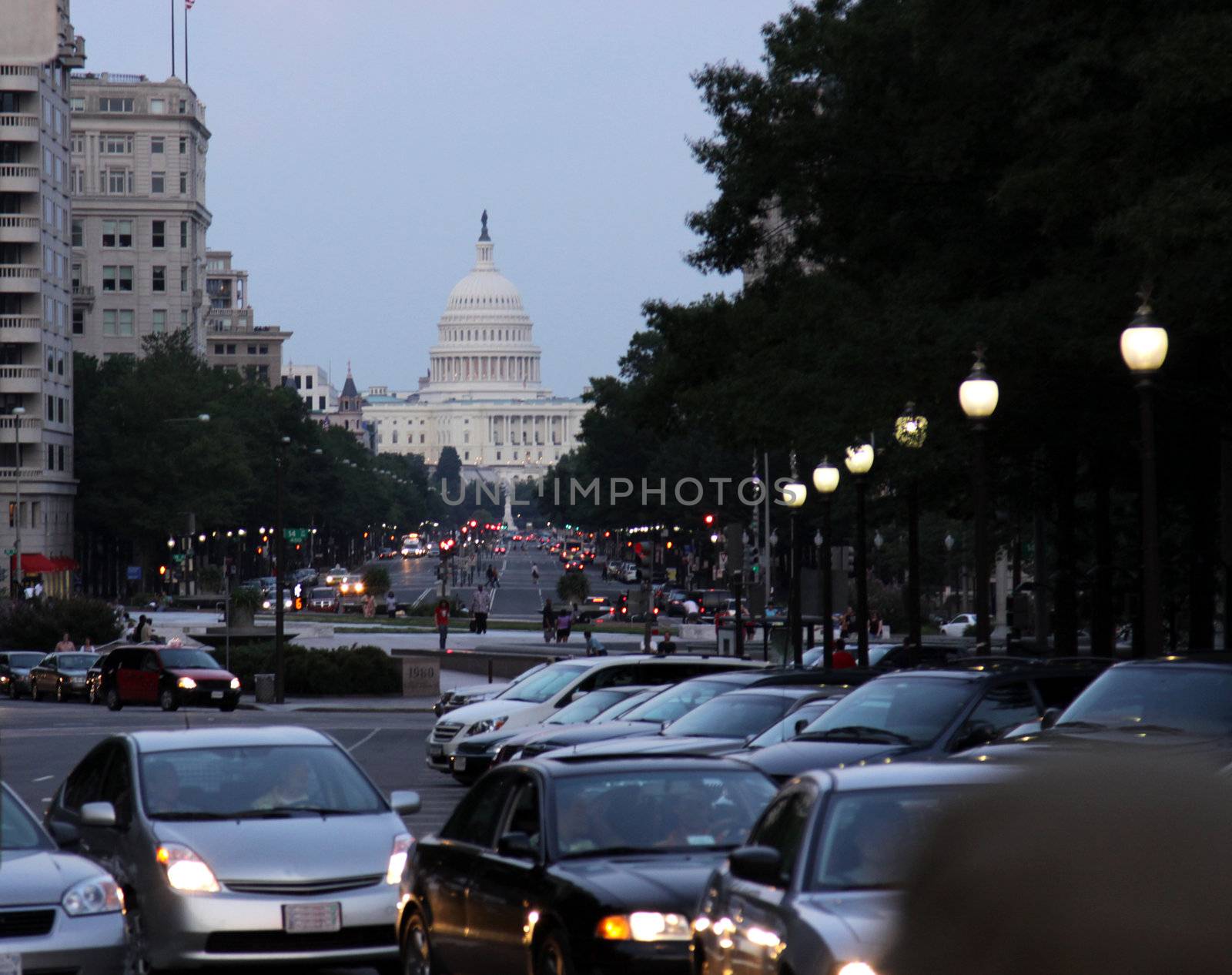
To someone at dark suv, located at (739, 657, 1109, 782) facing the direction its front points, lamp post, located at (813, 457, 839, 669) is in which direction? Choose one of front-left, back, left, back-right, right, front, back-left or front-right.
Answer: back-right

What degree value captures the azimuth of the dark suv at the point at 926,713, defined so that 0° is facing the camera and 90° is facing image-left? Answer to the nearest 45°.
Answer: approximately 45°

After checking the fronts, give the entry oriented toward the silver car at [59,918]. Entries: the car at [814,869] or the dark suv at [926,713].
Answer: the dark suv

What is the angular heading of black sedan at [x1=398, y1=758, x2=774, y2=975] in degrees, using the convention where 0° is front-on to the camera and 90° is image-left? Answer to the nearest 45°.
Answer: approximately 315°

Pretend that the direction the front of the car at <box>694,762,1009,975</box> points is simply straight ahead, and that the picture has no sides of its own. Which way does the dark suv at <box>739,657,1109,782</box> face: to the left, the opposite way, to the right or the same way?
to the right

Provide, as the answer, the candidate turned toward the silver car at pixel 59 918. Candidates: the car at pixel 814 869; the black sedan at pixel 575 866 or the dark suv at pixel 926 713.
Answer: the dark suv

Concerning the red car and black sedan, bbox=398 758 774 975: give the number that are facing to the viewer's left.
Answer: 0

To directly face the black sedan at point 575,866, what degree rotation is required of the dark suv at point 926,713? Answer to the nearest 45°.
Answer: approximately 45° to its left

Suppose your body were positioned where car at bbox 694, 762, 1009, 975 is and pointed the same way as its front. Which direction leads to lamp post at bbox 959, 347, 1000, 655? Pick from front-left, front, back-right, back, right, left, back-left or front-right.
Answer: back-left

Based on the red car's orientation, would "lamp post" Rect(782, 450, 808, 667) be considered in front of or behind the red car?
in front

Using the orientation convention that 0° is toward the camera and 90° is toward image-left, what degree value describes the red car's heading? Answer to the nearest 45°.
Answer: approximately 315°

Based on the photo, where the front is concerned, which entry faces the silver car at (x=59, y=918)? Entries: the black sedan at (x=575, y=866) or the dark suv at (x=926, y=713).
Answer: the dark suv
